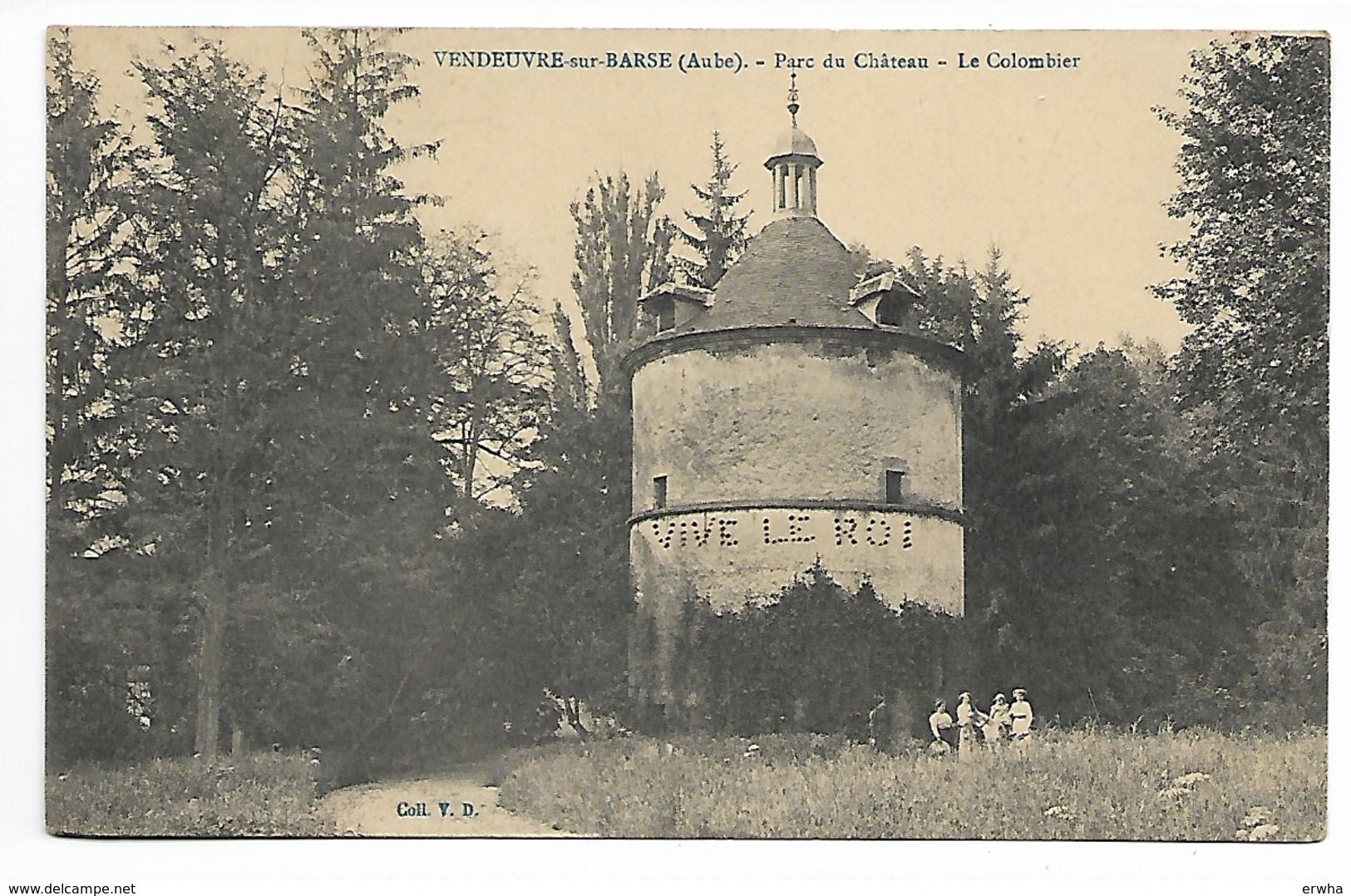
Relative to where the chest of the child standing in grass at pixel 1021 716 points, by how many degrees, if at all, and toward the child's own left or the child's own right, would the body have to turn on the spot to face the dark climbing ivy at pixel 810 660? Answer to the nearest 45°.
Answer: approximately 90° to the child's own right

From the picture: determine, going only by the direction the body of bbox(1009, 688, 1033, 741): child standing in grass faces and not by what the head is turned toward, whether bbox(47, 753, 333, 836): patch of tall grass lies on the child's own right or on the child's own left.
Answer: on the child's own right

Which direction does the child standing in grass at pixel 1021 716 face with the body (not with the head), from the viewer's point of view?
toward the camera
